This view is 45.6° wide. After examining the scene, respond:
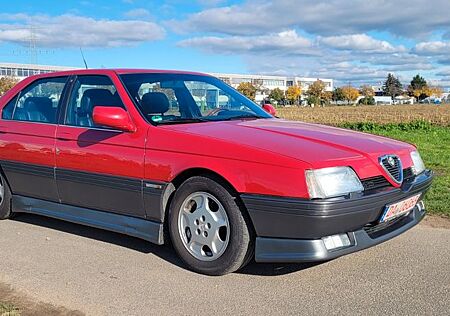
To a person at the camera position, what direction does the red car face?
facing the viewer and to the right of the viewer
